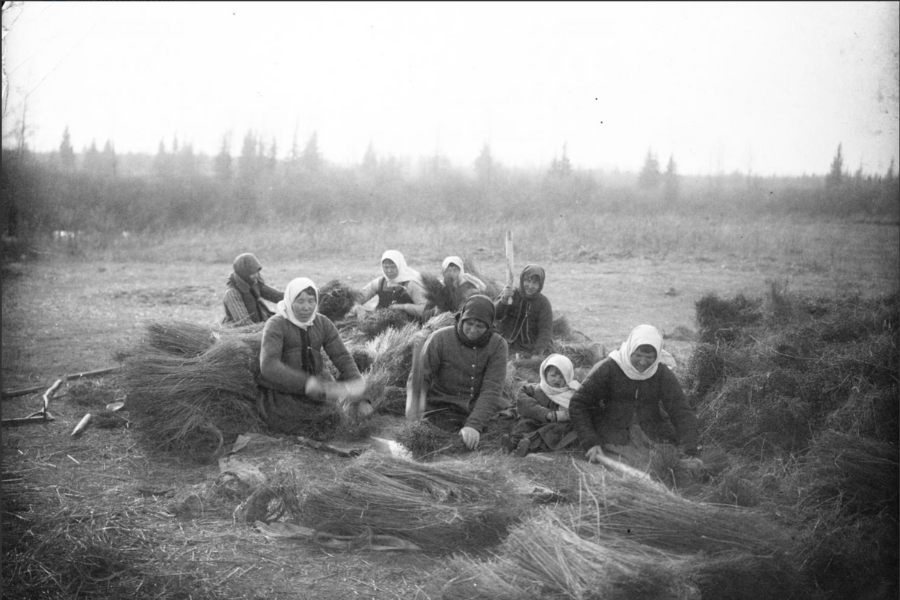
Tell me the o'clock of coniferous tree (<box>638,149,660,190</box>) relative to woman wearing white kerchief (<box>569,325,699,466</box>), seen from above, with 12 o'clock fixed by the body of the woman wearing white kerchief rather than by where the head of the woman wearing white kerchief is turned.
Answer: The coniferous tree is roughly at 6 o'clock from the woman wearing white kerchief.

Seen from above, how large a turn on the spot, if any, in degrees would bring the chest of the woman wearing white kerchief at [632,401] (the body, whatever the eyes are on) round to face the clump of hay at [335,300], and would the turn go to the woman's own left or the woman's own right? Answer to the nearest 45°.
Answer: approximately 135° to the woman's own right

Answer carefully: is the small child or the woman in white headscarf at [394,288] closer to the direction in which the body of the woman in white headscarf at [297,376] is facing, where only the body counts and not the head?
the small child

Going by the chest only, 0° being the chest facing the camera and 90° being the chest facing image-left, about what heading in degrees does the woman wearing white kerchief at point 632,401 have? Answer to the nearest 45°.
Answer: approximately 0°

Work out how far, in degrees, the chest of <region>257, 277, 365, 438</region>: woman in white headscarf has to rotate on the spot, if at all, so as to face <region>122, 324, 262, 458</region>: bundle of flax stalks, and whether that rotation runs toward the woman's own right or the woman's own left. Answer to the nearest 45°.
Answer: approximately 135° to the woman's own right

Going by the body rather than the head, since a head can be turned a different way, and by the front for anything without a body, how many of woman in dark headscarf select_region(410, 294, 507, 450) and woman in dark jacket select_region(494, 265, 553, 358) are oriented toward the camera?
2

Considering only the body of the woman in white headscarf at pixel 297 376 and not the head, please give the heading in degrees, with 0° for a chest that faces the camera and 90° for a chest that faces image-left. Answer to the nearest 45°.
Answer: approximately 315°

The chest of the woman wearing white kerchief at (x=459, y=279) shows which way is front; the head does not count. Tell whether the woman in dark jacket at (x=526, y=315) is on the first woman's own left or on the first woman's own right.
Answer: on the first woman's own left
